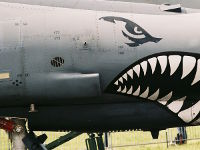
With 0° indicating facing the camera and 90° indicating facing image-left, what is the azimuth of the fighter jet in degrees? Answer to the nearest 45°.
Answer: approximately 270°
